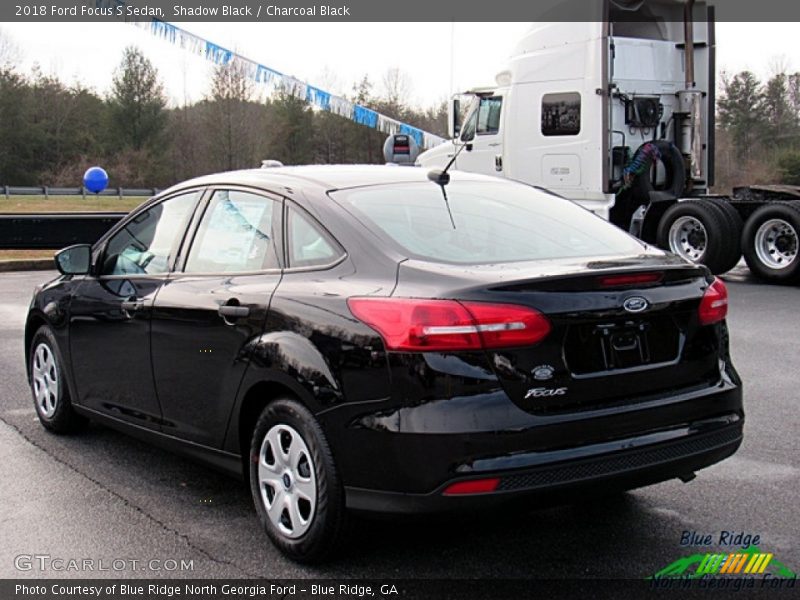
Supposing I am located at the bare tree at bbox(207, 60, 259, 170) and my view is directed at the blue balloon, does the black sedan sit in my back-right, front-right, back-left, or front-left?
front-left

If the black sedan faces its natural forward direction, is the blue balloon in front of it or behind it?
in front

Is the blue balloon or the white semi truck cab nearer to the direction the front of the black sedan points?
the blue balloon

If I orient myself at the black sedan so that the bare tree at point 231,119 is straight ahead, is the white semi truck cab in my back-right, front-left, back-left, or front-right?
front-right

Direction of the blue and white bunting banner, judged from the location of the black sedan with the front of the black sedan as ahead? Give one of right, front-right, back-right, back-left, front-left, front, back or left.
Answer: front-right

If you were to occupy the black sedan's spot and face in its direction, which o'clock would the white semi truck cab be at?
The white semi truck cab is roughly at 2 o'clock from the black sedan.

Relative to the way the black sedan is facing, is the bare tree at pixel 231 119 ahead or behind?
ahead

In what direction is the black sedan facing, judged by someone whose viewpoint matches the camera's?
facing away from the viewer and to the left of the viewer
